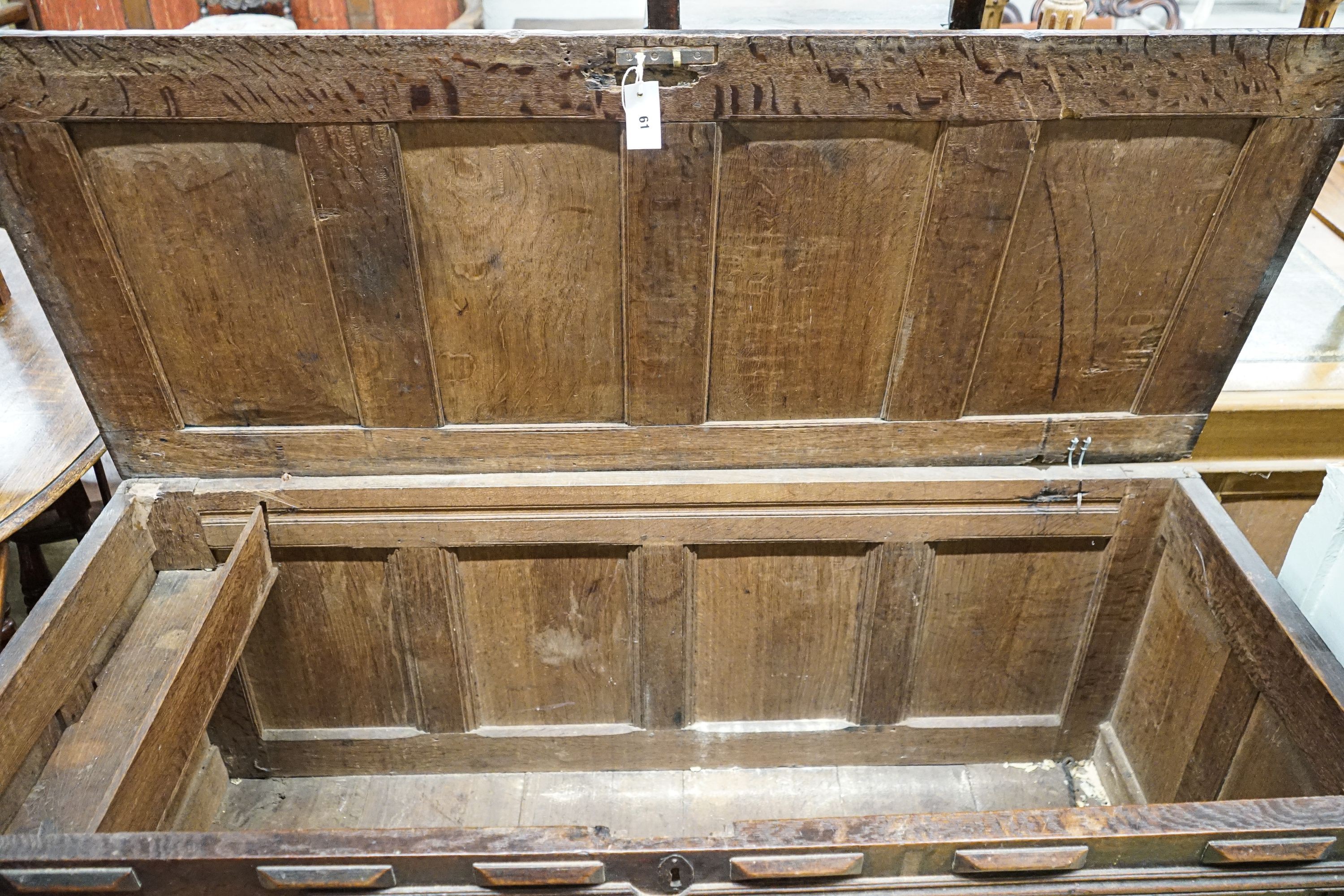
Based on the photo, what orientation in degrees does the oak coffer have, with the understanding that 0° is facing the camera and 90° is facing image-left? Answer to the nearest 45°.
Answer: approximately 0°

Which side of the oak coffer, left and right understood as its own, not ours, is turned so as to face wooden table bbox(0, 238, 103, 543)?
right
